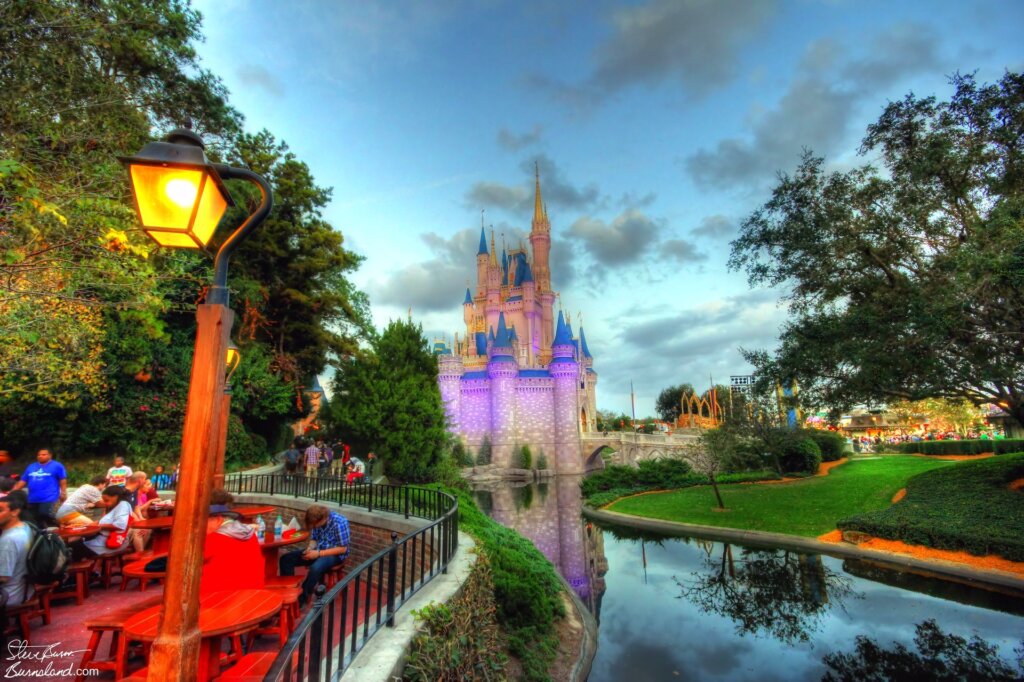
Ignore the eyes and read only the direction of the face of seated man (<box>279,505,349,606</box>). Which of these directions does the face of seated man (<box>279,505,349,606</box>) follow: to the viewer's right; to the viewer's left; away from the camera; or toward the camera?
to the viewer's left

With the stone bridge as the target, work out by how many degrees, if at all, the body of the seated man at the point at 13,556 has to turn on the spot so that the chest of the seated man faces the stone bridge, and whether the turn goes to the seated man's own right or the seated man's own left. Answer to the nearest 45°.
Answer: approximately 135° to the seated man's own right

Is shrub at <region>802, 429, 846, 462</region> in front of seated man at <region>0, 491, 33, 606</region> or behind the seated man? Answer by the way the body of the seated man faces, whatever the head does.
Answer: behind

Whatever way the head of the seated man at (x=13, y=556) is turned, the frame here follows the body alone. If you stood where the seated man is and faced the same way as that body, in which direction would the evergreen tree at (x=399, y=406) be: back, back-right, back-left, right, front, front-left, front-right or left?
back-right

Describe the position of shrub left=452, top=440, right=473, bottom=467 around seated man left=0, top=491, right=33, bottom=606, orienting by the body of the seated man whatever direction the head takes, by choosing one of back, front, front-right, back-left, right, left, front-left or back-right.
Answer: back-right

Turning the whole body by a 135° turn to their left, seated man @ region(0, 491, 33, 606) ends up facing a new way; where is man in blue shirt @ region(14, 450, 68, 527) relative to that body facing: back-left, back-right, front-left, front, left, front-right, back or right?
back-left

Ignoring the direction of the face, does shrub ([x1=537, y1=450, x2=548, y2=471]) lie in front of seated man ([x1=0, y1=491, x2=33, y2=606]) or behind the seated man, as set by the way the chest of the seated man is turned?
behind

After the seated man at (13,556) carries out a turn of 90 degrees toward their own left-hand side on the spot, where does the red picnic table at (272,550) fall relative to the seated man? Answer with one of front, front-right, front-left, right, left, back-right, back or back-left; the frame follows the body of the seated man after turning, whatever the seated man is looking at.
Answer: left

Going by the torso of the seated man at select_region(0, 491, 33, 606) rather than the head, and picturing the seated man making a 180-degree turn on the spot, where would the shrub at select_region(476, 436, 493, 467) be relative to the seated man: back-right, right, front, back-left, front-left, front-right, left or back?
front-left

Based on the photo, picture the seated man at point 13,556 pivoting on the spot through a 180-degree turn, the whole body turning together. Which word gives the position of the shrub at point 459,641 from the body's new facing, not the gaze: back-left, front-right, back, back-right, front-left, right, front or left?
front-right

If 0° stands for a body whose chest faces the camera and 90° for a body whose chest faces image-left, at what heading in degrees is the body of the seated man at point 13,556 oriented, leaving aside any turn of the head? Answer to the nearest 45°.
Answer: approximately 90°
